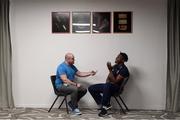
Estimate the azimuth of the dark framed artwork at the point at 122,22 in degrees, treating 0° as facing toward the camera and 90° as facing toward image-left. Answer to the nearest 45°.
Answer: approximately 0°

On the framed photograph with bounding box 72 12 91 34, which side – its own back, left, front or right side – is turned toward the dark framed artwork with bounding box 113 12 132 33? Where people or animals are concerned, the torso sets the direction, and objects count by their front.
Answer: left
